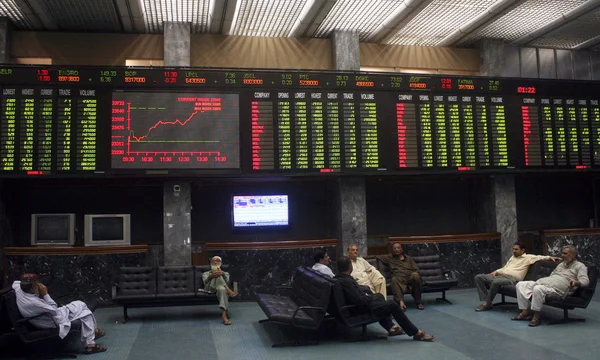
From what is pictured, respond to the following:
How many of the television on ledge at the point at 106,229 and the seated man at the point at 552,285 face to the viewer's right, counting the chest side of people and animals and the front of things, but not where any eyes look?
0

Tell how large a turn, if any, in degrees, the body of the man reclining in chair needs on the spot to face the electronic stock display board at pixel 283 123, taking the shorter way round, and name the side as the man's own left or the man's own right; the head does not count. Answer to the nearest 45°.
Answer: approximately 45° to the man's own left

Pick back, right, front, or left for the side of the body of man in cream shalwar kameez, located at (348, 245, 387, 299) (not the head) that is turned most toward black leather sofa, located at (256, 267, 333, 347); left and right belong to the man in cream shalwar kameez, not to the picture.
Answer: right

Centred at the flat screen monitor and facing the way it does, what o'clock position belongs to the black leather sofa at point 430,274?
The black leather sofa is roughly at 10 o'clock from the flat screen monitor.

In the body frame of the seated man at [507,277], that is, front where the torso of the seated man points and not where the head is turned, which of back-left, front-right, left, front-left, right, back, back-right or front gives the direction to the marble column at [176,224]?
front-right

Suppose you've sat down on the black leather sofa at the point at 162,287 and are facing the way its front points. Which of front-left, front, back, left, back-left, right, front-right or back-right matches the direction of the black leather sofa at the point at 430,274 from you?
left

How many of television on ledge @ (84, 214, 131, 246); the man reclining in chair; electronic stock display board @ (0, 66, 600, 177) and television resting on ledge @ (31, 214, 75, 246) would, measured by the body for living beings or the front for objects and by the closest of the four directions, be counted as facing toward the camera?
3

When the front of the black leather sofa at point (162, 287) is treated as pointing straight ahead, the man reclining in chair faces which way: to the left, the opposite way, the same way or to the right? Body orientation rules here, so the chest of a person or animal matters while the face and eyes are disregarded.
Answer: to the left

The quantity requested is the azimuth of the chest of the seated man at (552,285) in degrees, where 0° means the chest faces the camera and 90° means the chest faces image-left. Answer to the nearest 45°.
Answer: approximately 45°

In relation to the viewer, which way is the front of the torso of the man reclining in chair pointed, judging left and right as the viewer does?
facing to the right of the viewer

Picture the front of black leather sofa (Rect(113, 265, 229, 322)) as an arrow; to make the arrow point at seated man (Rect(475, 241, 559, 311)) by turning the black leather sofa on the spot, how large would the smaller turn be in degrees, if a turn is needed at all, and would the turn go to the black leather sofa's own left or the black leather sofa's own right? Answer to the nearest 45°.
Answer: approximately 90° to the black leather sofa's own left

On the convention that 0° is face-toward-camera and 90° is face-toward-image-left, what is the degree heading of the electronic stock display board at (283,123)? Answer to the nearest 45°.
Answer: approximately 0°

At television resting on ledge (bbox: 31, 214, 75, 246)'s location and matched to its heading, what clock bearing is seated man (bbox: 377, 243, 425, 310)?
The seated man is roughly at 10 o'clock from the television resting on ledge.

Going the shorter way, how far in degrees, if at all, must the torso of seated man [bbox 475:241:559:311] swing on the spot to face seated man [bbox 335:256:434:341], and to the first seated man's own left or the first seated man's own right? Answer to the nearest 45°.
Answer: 0° — they already face them
